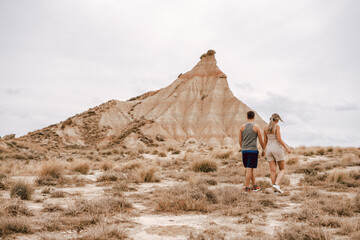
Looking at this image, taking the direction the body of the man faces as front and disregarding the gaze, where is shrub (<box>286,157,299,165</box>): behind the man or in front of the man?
in front

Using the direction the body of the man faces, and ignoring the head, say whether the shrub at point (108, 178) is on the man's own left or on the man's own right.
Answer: on the man's own left

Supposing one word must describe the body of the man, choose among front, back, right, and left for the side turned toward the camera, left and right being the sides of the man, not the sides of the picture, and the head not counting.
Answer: back

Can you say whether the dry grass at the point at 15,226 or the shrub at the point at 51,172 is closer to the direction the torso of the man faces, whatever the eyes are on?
the shrub

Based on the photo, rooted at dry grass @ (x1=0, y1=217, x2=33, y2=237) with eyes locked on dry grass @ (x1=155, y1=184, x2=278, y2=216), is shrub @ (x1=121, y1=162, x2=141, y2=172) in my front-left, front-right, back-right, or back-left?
front-left

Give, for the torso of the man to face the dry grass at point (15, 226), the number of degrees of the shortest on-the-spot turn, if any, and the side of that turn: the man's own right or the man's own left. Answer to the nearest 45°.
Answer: approximately 135° to the man's own left

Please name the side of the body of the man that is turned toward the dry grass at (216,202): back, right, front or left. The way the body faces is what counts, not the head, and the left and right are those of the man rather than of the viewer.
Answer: back

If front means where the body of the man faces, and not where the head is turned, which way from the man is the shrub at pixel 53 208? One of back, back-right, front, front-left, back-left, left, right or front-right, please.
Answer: back-left

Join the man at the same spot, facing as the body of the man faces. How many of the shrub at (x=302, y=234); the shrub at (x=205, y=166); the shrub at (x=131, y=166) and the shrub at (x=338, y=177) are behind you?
1

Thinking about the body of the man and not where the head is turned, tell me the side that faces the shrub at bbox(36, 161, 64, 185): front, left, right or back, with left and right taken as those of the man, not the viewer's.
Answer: left

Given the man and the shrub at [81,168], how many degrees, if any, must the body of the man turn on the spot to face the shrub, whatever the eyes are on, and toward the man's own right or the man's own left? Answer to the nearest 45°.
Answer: approximately 45° to the man's own left

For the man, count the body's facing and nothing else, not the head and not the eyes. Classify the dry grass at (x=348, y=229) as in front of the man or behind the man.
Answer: behind

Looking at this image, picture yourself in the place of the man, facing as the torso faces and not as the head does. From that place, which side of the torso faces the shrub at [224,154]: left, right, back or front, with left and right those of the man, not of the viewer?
front
